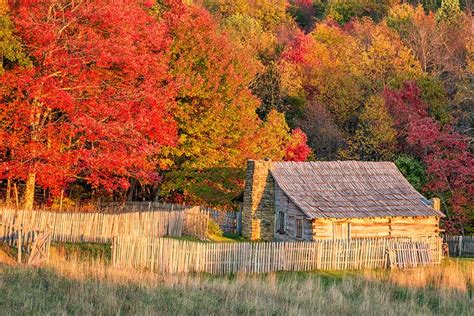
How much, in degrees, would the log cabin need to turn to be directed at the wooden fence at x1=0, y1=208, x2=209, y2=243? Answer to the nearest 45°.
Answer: approximately 90° to its right

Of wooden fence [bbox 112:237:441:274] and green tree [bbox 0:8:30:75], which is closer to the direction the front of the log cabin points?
the wooden fence

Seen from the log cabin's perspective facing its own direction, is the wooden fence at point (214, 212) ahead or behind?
behind

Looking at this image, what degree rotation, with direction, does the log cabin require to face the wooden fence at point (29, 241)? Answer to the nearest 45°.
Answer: approximately 90° to its right

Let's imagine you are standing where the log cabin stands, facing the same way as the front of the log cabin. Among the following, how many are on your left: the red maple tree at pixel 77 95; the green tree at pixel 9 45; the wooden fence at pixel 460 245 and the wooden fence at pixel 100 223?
1

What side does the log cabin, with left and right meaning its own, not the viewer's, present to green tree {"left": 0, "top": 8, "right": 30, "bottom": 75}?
right

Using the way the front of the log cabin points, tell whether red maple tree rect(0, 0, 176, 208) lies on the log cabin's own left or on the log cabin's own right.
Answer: on the log cabin's own right
